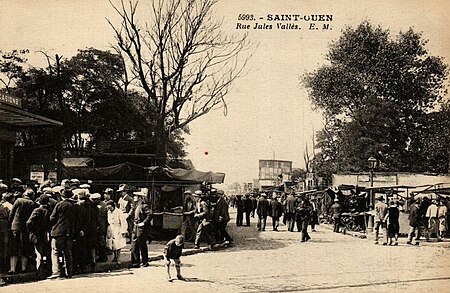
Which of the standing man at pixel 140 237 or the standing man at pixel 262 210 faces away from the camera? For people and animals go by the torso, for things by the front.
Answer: the standing man at pixel 262 210

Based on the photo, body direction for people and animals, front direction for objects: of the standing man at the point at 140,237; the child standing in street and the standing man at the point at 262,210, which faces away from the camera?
the standing man at the point at 262,210

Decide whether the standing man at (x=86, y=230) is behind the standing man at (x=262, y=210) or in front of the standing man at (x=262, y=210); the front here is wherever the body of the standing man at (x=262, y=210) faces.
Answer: behind

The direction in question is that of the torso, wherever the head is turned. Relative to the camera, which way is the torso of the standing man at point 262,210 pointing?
away from the camera

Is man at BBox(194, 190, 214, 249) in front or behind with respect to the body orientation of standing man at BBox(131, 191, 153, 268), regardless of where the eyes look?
behind

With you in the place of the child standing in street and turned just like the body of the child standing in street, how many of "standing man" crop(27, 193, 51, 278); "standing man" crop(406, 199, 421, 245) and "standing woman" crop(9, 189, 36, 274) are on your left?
1

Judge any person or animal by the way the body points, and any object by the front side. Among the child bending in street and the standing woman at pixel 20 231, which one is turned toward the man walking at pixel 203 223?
the standing woman at pixel 20 231

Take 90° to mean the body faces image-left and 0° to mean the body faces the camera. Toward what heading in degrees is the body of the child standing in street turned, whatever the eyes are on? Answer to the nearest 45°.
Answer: approximately 315°
